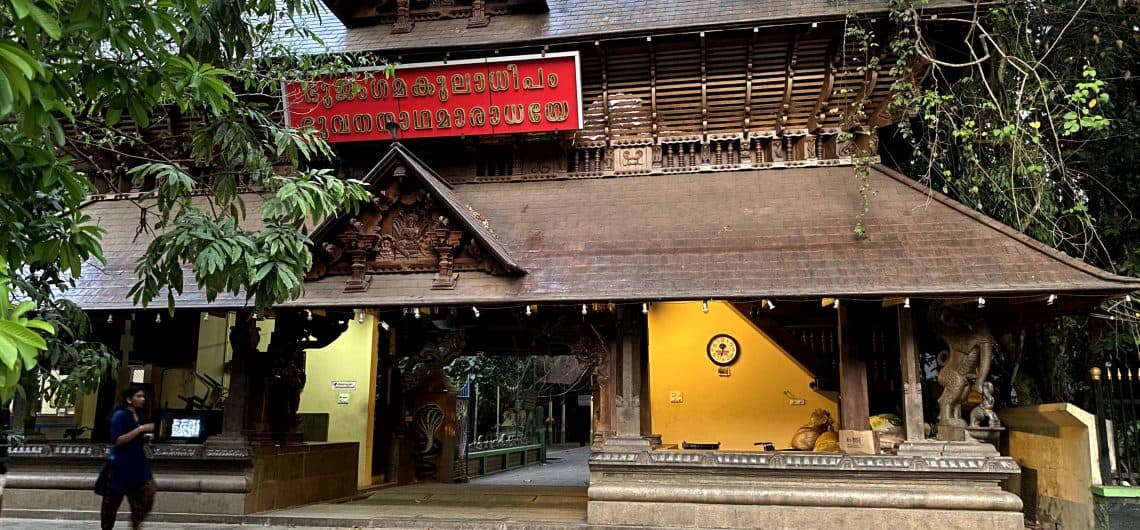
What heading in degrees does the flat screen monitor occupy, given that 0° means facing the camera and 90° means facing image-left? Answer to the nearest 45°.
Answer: approximately 0°

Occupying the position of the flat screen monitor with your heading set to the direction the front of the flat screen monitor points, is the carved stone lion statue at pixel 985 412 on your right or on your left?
on your left

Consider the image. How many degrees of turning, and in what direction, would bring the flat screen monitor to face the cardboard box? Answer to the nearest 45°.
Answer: approximately 45° to its left

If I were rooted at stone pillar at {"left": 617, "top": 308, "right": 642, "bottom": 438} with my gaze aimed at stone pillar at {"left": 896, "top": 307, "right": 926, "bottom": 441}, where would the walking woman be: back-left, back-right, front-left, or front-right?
back-right
